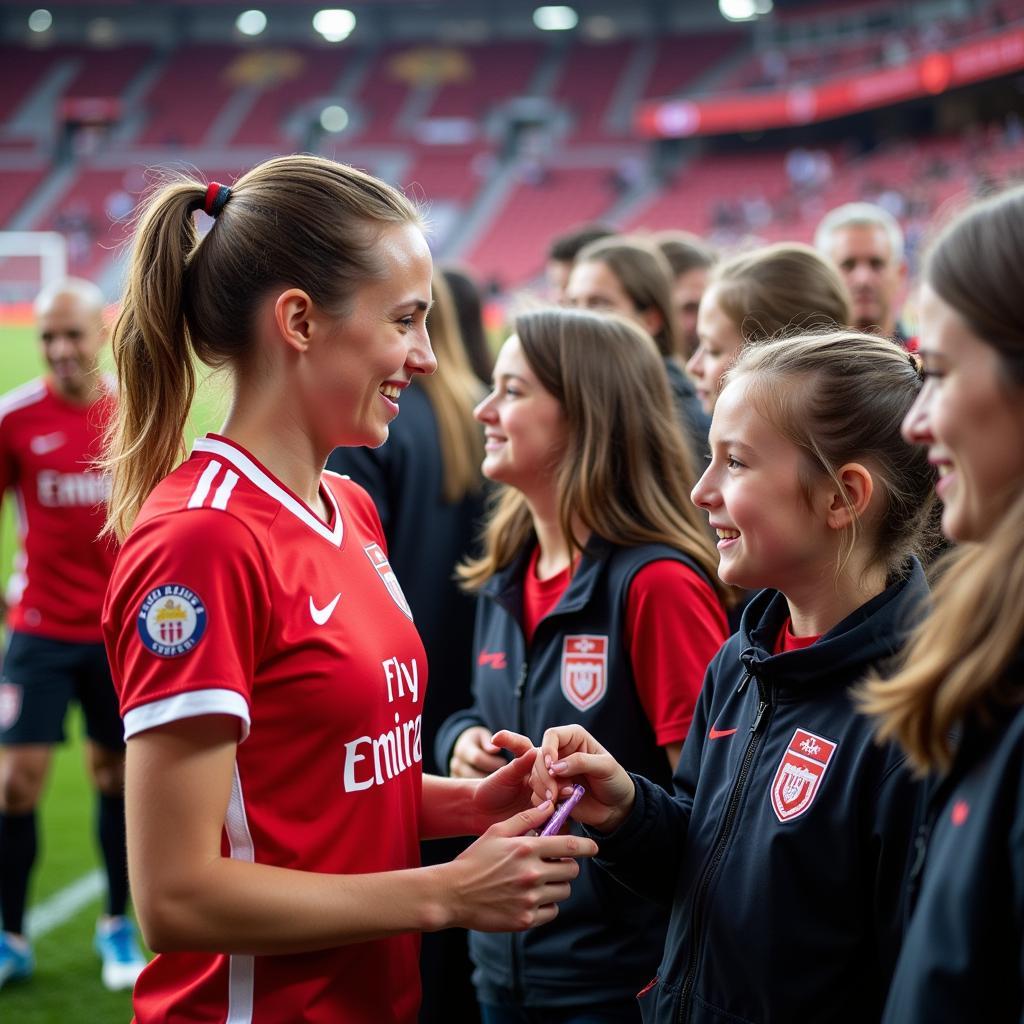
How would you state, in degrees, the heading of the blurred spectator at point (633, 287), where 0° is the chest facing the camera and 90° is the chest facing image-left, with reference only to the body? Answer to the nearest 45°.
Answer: approximately 45°

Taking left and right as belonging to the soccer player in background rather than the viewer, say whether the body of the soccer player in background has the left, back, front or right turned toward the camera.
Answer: front

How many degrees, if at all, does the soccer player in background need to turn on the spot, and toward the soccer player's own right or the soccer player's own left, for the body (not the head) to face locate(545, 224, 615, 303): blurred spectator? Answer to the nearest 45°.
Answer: approximately 90° to the soccer player's own left

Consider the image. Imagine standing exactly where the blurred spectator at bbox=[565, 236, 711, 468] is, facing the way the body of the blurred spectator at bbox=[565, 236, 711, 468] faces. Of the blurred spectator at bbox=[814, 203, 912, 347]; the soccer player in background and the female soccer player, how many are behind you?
1

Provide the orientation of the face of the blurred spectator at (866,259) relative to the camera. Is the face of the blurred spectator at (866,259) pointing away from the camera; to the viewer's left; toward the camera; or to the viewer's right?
toward the camera

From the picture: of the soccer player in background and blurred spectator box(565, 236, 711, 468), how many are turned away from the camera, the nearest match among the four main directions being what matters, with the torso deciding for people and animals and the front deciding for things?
0

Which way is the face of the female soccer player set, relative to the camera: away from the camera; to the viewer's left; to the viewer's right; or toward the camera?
to the viewer's right

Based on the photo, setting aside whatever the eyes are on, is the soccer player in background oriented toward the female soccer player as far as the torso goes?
yes

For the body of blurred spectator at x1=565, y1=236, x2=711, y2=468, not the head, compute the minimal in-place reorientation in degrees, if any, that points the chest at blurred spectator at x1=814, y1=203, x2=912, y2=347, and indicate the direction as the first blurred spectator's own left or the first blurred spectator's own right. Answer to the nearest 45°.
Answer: approximately 180°

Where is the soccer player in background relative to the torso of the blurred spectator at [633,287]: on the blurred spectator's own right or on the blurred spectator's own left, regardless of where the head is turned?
on the blurred spectator's own right

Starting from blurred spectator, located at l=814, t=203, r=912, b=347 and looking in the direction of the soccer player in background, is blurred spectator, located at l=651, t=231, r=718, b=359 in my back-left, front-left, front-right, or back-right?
front-right

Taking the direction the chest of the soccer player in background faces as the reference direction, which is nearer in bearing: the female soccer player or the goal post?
the female soccer player

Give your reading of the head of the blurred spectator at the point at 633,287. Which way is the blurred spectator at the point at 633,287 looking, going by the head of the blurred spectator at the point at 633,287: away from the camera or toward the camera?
toward the camera

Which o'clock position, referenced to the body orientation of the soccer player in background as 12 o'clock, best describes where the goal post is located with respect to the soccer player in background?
The goal post is roughly at 6 o'clock from the soccer player in background.

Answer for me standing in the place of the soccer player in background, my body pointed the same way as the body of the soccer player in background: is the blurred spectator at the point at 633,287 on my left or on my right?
on my left

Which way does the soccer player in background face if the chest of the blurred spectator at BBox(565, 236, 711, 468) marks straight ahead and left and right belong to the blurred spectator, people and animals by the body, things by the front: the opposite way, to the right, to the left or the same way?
to the left
